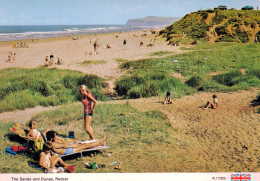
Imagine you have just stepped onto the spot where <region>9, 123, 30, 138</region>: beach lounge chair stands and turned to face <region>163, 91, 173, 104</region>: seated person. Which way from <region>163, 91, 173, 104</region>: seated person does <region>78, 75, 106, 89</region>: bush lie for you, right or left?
left

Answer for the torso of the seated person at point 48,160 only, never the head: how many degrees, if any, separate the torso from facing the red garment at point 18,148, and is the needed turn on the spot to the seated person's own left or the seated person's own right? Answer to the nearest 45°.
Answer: approximately 135° to the seated person's own left

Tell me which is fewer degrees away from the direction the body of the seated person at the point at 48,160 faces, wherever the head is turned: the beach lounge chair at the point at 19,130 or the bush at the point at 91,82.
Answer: the bush

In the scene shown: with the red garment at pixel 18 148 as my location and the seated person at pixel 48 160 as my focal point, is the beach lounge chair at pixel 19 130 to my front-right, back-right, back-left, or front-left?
back-left

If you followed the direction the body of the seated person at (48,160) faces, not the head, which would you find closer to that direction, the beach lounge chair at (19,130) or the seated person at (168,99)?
the seated person

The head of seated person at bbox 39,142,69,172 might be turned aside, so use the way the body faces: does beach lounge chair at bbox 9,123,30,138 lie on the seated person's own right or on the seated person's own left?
on the seated person's own left
